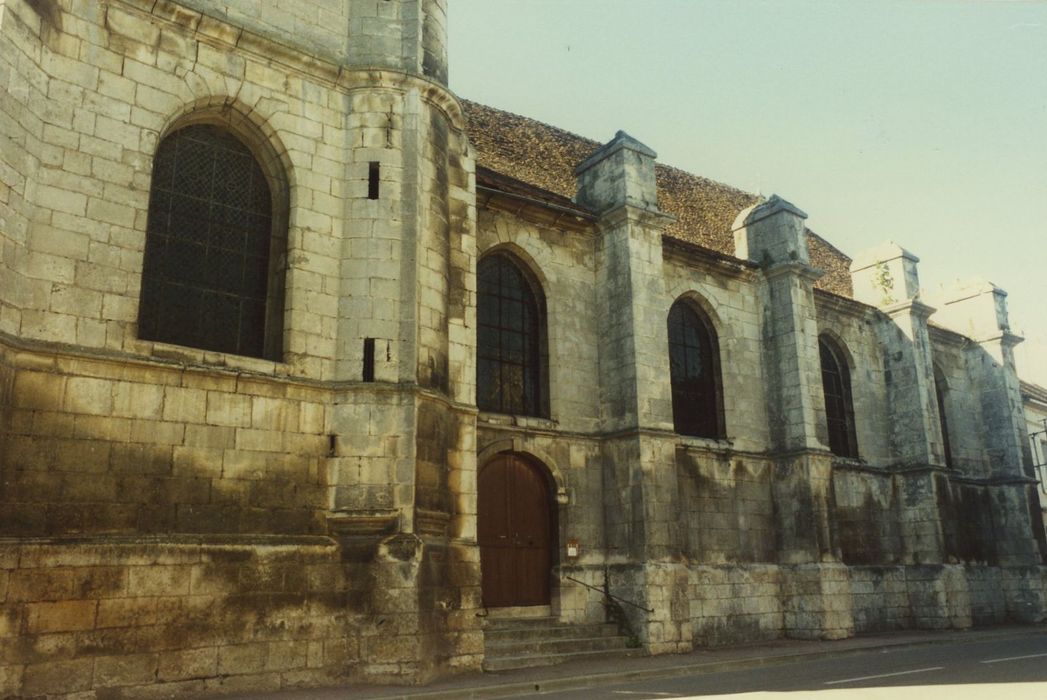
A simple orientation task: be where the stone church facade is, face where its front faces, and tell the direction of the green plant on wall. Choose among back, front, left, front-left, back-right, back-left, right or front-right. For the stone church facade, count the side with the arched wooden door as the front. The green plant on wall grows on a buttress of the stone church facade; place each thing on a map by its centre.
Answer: left

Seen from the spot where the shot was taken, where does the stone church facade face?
facing the viewer and to the right of the viewer
